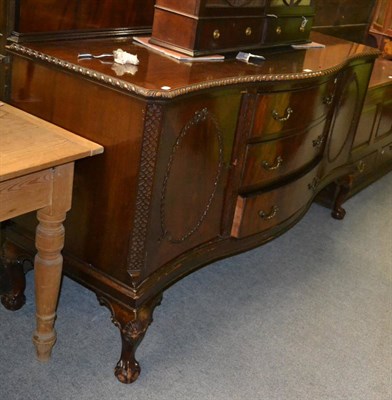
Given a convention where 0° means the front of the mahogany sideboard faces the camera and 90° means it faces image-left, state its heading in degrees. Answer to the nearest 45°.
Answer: approximately 315°
